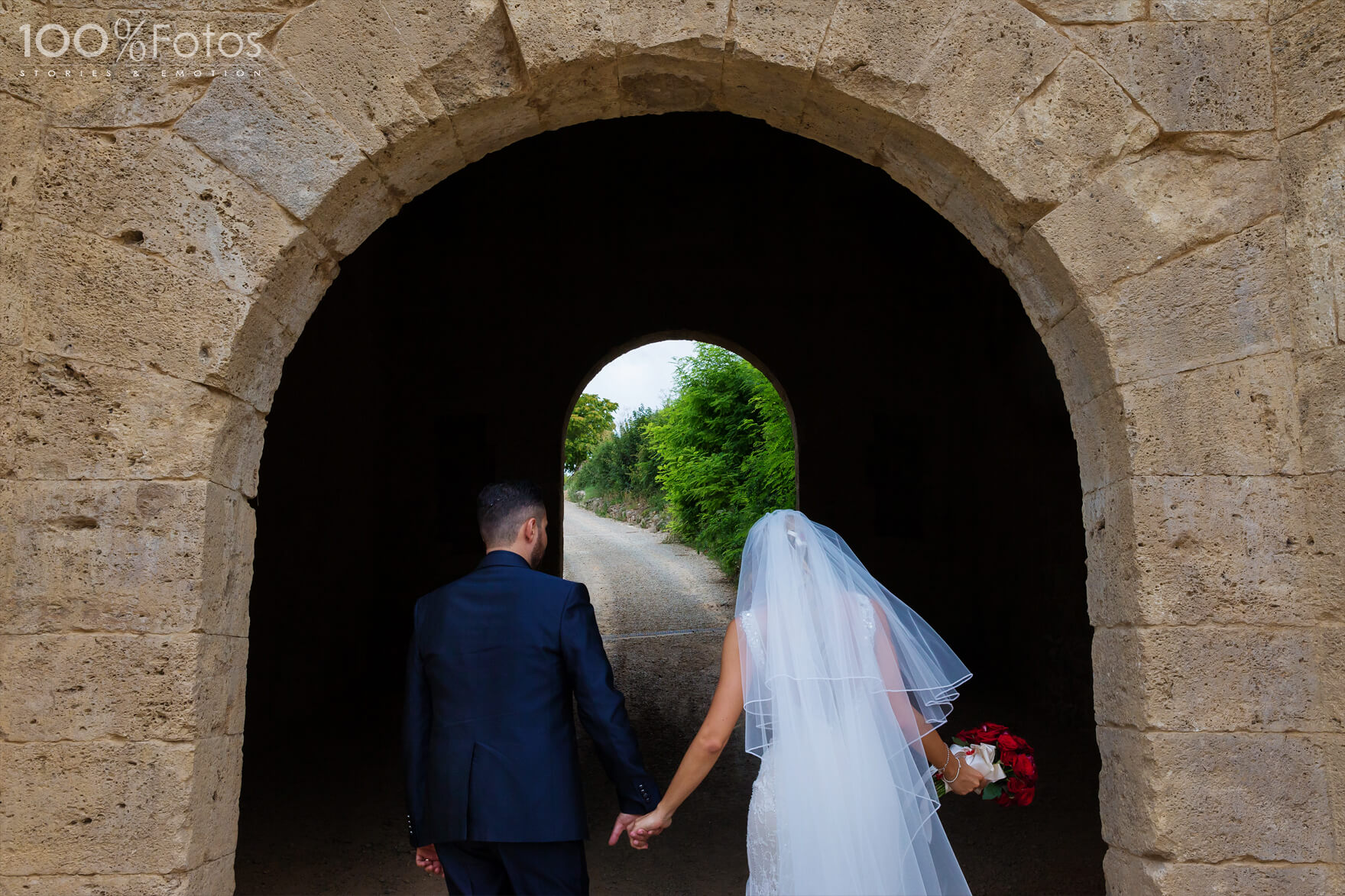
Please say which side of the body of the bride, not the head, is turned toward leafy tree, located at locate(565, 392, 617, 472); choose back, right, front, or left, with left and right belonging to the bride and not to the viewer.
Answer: front

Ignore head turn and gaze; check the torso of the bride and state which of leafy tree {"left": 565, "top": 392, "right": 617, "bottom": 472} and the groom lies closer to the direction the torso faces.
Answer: the leafy tree

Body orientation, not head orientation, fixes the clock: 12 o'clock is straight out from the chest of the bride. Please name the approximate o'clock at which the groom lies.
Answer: The groom is roughly at 9 o'clock from the bride.

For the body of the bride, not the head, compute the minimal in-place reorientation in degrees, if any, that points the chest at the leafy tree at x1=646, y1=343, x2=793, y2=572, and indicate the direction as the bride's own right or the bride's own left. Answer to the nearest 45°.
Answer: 0° — they already face it

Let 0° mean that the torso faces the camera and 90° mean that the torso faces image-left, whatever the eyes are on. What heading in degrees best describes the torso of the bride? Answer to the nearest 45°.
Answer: approximately 180°

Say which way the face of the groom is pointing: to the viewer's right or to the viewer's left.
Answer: to the viewer's right

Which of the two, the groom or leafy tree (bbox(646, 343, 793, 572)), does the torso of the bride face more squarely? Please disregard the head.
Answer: the leafy tree
